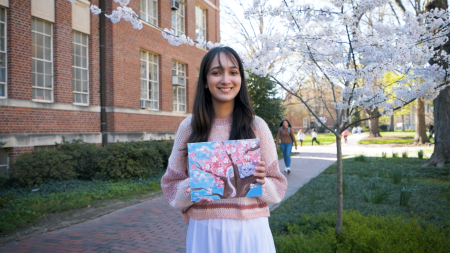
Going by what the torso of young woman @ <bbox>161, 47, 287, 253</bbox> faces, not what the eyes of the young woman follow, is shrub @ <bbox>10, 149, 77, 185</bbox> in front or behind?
behind

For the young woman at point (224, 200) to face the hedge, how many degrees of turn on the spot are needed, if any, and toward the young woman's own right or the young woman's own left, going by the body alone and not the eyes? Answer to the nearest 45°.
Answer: approximately 135° to the young woman's own right

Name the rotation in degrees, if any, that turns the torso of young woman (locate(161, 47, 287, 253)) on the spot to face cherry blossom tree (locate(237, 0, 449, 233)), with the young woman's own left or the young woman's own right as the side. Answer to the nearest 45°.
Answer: approximately 135° to the young woman's own left

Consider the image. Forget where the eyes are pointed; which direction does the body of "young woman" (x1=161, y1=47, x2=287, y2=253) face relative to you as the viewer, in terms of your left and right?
facing the viewer

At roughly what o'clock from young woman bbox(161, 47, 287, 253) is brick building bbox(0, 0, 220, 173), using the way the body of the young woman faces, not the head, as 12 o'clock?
The brick building is roughly at 5 o'clock from the young woman.
